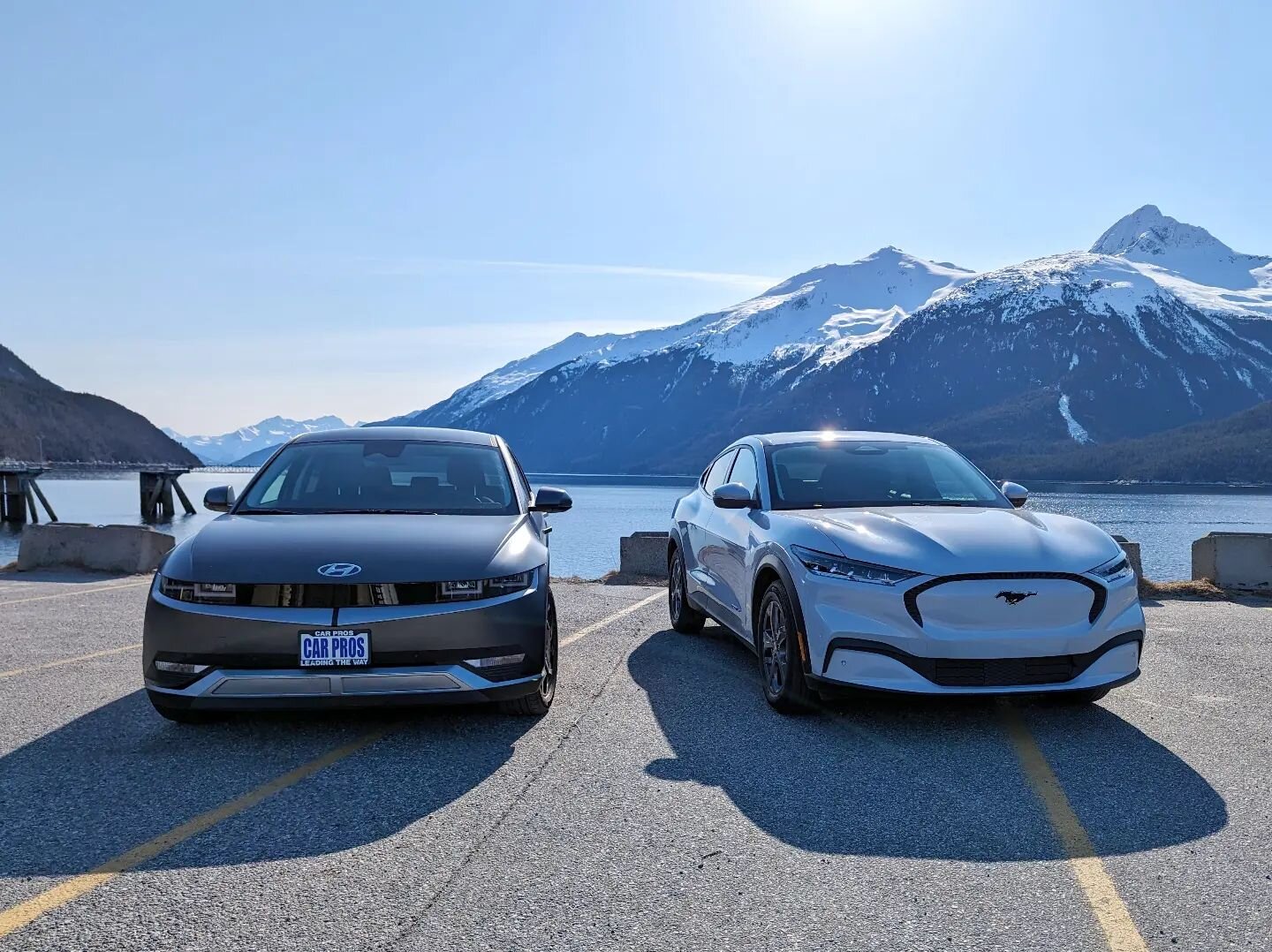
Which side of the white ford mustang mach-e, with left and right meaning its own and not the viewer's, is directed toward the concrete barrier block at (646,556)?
back

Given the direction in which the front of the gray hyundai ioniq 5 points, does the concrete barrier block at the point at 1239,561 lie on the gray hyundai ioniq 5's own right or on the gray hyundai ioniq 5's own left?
on the gray hyundai ioniq 5's own left

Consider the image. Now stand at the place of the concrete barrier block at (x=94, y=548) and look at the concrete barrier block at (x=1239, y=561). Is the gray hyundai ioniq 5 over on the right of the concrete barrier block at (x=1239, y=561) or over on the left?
right

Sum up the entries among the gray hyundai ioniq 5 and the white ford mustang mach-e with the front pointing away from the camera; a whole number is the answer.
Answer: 0

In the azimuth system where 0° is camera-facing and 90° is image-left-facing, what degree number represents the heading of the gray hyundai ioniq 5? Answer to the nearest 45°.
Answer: approximately 0°

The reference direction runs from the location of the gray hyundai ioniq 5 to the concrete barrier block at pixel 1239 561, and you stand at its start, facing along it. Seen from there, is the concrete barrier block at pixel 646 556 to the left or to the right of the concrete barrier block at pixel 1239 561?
left

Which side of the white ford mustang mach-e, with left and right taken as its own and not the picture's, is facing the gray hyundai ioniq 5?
right

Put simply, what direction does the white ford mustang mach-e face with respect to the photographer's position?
facing the viewer and to the right of the viewer

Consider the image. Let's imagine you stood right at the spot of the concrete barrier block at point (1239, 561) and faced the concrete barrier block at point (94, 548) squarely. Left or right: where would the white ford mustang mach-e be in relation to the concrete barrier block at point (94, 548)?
left
